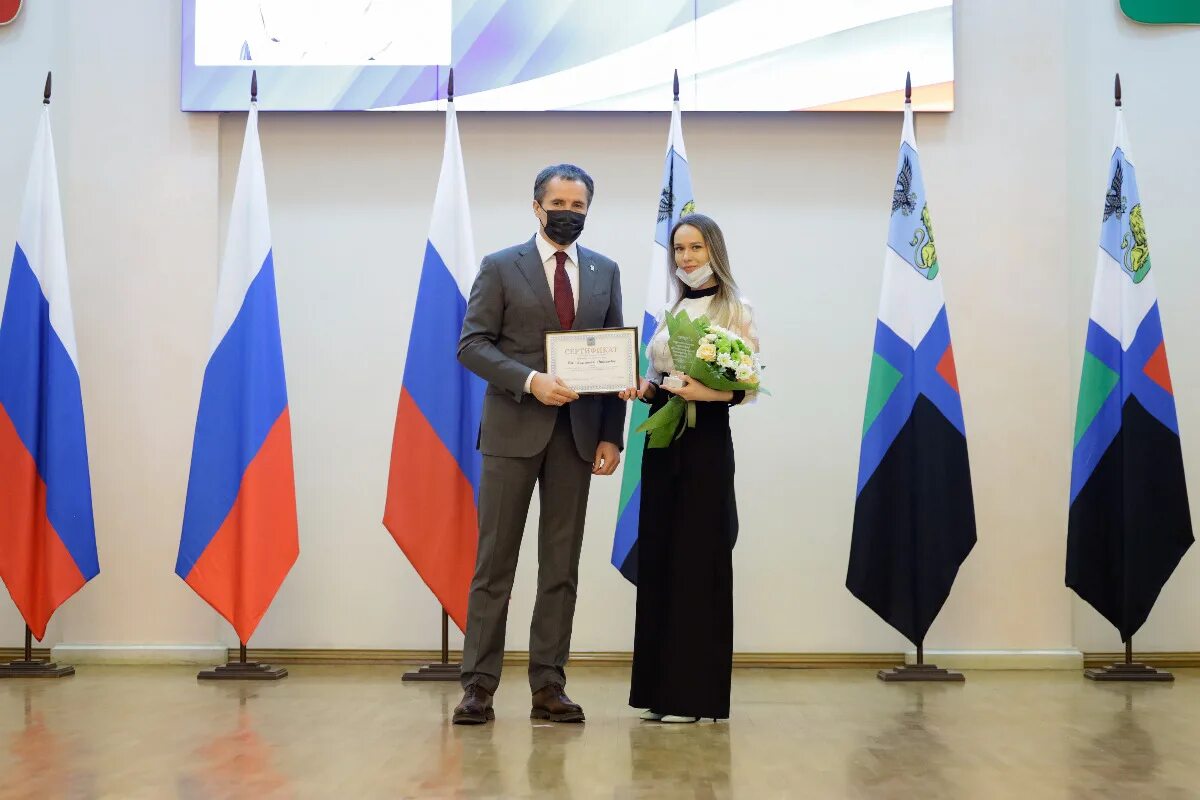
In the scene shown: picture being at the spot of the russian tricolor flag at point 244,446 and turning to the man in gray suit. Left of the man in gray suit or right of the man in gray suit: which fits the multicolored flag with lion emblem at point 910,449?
left

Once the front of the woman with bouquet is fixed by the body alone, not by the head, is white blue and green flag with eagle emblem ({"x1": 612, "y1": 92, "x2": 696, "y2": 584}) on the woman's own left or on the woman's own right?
on the woman's own right

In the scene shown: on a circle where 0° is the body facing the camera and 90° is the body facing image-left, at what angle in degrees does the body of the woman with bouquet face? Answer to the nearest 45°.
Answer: approximately 45°

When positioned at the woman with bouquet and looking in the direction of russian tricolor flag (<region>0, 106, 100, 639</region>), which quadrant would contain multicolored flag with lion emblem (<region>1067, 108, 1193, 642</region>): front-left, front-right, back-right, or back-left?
back-right

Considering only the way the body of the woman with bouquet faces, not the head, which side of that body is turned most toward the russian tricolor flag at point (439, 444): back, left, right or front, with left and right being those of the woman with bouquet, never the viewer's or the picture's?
right

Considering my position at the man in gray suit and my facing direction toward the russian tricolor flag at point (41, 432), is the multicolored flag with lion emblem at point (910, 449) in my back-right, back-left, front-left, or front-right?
back-right

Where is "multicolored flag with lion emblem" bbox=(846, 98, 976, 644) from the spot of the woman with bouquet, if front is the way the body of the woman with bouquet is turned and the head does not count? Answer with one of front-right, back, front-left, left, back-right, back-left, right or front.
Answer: back

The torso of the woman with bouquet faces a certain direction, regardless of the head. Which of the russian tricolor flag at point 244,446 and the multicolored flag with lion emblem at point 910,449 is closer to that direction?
the russian tricolor flag

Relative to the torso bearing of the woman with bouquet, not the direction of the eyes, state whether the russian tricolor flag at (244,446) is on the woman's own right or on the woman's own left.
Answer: on the woman's own right

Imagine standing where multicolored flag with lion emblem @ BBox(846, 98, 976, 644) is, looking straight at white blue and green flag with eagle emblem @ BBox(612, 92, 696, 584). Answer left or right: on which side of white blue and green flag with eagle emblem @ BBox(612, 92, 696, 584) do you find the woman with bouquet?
left

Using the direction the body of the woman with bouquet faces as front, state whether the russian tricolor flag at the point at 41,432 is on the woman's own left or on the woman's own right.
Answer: on the woman's own right

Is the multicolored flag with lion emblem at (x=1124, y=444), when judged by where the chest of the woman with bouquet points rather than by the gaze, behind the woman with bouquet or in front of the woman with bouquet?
behind
